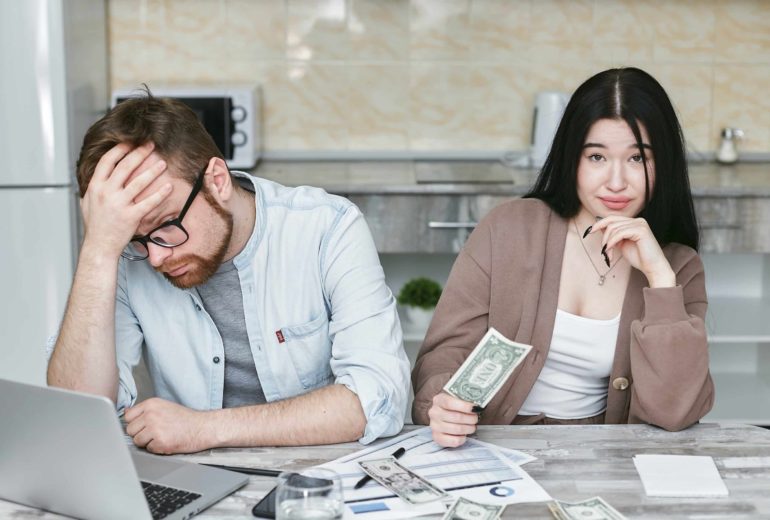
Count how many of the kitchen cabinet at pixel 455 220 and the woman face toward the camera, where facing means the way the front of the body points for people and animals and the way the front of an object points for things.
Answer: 2

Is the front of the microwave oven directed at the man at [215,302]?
yes

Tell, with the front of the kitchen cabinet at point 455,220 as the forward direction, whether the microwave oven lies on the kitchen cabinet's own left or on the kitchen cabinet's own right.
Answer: on the kitchen cabinet's own right

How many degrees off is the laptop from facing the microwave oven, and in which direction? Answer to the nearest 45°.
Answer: approximately 45° to its left

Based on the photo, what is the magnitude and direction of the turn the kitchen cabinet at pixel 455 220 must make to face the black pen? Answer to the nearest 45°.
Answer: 0° — it already faces it

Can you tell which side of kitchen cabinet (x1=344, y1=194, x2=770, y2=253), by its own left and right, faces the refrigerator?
right

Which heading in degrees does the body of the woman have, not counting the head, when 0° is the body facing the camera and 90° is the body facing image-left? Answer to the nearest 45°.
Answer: approximately 0°

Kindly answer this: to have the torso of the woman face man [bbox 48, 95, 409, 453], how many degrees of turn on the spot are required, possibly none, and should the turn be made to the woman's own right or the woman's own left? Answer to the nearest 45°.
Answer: approximately 45° to the woman's own right

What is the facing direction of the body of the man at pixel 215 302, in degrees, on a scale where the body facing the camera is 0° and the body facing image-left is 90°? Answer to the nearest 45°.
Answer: approximately 45°

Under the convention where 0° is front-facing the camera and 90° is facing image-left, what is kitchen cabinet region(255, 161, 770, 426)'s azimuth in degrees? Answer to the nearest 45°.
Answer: approximately 0°

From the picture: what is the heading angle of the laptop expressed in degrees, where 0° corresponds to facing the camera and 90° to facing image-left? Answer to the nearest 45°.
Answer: approximately 225°
